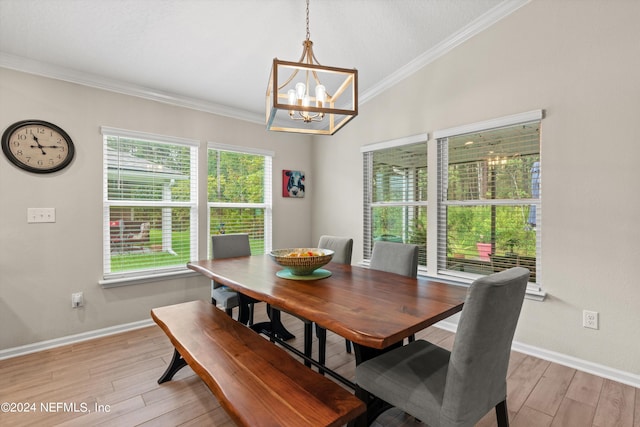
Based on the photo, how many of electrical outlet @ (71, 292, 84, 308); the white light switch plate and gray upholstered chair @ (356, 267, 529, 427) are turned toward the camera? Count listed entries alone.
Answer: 2

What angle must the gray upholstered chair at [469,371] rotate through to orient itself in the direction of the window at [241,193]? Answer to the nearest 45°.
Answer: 0° — it already faces it

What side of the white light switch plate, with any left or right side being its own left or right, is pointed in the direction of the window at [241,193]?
left

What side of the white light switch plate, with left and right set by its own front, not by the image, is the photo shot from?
front

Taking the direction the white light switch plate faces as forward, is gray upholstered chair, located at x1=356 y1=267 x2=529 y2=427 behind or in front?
in front

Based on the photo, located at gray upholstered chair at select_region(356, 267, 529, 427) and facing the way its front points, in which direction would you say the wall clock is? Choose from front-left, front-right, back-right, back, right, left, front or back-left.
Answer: front-left

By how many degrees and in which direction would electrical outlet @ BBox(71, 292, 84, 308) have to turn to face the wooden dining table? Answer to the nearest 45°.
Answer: approximately 45° to its left

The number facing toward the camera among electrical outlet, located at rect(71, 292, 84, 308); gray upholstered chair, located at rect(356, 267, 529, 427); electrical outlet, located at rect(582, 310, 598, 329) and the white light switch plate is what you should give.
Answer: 3

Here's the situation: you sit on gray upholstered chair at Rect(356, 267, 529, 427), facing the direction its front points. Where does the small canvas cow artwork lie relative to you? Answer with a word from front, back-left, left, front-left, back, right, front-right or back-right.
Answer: front

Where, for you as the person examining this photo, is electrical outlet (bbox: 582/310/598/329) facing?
facing the viewer

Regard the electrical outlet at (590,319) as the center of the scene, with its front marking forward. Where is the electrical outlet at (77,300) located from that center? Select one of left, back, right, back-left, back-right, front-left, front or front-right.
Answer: front-right

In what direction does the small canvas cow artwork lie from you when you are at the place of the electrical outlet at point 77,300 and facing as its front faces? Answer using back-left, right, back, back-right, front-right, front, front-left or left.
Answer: left

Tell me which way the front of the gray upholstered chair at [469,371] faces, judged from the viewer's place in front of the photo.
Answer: facing away from the viewer and to the left of the viewer

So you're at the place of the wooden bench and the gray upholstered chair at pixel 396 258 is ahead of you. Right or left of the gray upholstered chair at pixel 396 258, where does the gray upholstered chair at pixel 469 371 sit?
right
